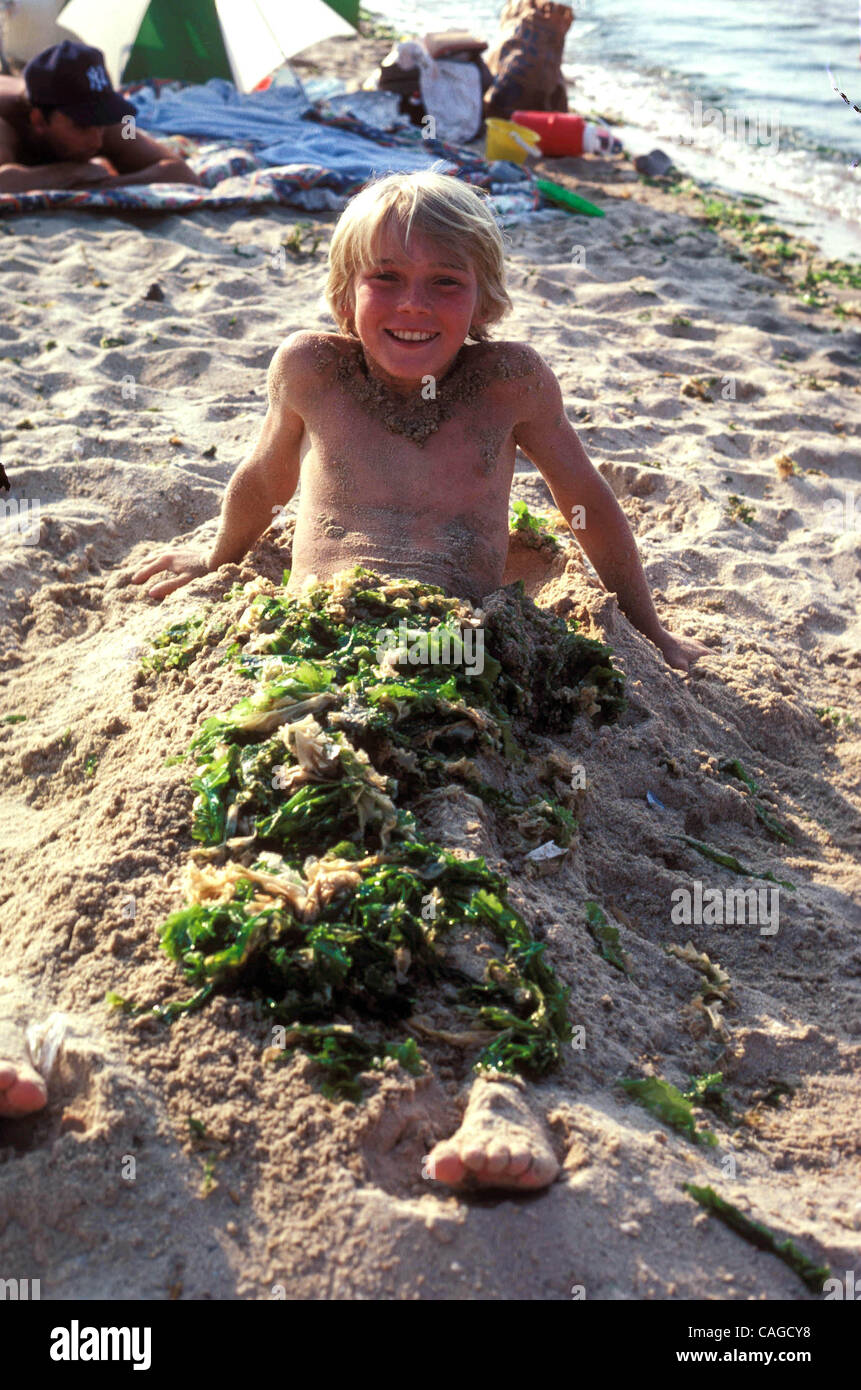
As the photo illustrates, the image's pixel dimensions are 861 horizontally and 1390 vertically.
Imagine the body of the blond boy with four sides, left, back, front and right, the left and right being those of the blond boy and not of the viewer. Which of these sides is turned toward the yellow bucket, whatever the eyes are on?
back

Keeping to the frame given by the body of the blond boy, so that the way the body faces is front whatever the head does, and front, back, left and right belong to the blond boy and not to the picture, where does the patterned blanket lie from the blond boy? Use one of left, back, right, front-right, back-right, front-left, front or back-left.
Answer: back

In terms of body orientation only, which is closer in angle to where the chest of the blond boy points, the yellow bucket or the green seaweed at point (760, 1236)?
the green seaweed

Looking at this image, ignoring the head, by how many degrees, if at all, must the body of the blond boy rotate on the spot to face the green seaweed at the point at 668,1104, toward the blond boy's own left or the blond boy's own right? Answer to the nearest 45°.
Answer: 0° — they already face it

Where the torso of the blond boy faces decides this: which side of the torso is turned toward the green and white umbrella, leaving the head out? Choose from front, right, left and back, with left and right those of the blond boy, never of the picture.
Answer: back

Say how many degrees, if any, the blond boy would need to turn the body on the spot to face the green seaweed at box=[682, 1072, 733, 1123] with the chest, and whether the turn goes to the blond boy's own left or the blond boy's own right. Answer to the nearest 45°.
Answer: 0° — they already face it

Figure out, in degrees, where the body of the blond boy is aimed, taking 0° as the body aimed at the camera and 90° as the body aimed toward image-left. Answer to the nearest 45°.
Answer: approximately 0°

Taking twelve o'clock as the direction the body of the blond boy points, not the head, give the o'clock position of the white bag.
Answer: The white bag is roughly at 6 o'clock from the blond boy.

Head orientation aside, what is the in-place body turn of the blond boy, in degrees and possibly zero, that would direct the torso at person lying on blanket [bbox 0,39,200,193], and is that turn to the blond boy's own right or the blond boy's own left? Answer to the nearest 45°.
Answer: approximately 180°

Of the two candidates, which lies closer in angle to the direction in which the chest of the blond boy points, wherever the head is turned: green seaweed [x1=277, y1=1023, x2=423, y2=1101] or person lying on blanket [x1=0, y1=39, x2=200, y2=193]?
the green seaweed
